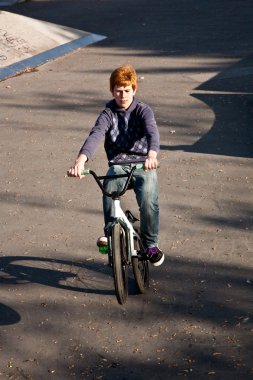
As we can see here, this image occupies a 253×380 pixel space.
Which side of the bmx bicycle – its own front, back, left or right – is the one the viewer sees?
front
